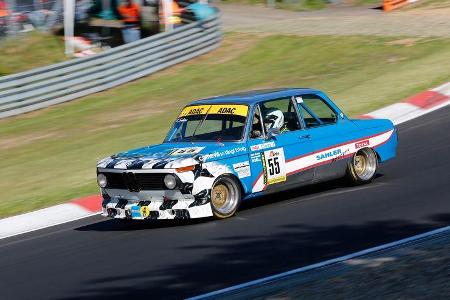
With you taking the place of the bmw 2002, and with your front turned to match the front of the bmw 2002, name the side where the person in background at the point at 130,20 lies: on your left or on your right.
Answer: on your right

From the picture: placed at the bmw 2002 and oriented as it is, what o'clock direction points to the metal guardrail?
The metal guardrail is roughly at 4 o'clock from the bmw 2002.

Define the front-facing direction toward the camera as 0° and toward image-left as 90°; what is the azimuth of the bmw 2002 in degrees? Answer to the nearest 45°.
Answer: approximately 45°

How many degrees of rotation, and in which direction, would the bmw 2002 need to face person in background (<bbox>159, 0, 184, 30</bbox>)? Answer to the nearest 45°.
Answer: approximately 135° to its right

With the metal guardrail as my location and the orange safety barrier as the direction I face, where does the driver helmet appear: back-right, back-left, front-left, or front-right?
back-right

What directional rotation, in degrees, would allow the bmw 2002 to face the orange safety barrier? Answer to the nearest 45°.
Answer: approximately 135° to its right
